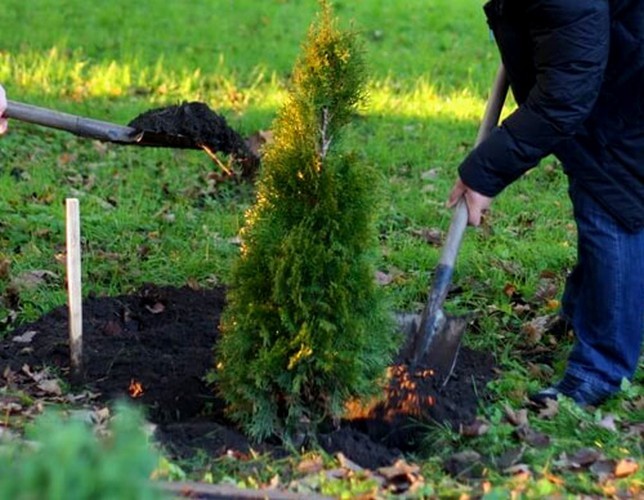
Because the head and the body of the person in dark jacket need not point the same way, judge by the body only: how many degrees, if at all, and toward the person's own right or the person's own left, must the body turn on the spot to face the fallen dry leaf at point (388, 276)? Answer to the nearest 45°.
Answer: approximately 45° to the person's own right

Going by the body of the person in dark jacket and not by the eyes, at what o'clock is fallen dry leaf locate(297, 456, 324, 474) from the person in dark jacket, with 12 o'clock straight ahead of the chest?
The fallen dry leaf is roughly at 10 o'clock from the person in dark jacket.

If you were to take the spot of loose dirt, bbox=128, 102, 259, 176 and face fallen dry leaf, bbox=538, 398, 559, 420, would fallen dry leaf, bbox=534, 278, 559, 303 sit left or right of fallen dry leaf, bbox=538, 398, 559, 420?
left

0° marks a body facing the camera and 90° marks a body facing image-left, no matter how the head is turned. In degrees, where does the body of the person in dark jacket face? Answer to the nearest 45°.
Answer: approximately 90°

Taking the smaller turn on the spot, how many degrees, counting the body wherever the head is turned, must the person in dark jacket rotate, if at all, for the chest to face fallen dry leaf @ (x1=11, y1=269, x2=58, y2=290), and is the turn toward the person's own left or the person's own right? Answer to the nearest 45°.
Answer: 0° — they already face it

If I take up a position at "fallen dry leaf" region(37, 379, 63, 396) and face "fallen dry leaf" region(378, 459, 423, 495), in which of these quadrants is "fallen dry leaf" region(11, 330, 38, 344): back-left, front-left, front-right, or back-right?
back-left

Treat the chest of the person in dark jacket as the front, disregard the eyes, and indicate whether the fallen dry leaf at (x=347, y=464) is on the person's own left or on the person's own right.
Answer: on the person's own left
